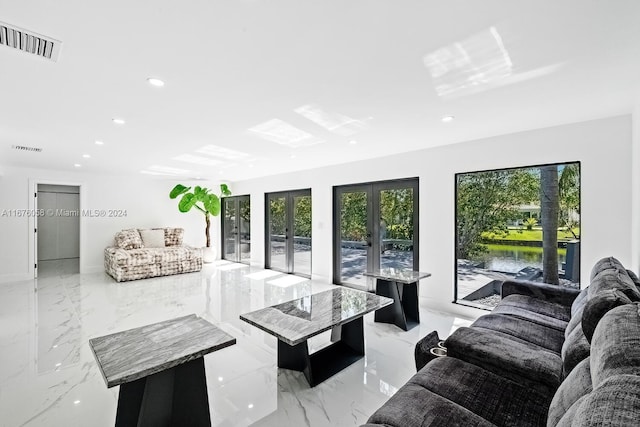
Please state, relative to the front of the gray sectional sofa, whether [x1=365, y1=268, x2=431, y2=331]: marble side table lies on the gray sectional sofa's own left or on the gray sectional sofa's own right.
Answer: on the gray sectional sofa's own right

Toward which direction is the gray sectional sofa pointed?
to the viewer's left

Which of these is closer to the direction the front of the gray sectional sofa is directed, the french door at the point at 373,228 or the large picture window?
the french door

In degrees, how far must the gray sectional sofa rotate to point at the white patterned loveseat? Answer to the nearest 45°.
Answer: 0° — it already faces it

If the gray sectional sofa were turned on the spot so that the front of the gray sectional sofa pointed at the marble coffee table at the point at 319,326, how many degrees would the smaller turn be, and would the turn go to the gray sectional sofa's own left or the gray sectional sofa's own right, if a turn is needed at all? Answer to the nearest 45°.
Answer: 0° — it already faces it
